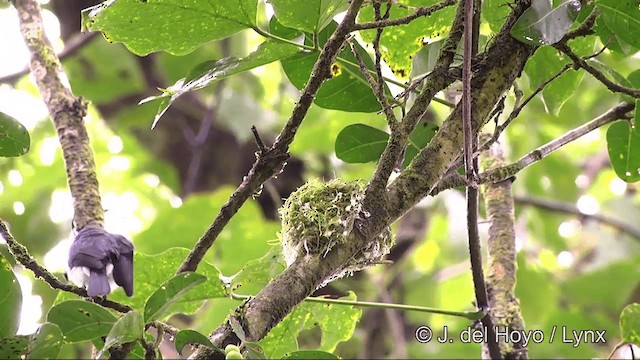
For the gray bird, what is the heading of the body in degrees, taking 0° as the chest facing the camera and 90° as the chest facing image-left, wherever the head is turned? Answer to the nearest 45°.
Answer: approximately 180°

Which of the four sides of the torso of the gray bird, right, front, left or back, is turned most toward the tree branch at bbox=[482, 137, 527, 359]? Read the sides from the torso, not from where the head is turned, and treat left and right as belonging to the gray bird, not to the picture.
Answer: right
